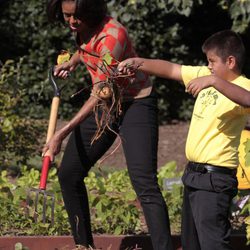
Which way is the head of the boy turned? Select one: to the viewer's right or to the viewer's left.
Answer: to the viewer's left

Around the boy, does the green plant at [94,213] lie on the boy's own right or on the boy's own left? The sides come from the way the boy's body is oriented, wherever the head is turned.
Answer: on the boy's own right

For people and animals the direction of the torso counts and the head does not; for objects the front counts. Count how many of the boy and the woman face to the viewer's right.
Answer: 0

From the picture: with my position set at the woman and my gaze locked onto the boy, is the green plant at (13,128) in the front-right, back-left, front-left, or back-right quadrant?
back-left

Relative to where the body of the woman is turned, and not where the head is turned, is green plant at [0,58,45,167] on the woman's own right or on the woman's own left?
on the woman's own right

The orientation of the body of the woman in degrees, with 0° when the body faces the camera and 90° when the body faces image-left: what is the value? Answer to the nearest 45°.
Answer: approximately 45°

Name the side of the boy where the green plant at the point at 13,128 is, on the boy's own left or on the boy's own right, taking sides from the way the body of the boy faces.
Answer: on the boy's own right

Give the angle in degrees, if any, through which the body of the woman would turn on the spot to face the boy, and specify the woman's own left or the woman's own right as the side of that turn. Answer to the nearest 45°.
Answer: approximately 90° to the woman's own left

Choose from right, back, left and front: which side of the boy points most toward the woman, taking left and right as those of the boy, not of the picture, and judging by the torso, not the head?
right

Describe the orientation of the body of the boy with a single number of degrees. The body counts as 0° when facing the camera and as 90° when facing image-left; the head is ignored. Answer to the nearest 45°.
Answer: approximately 45°
